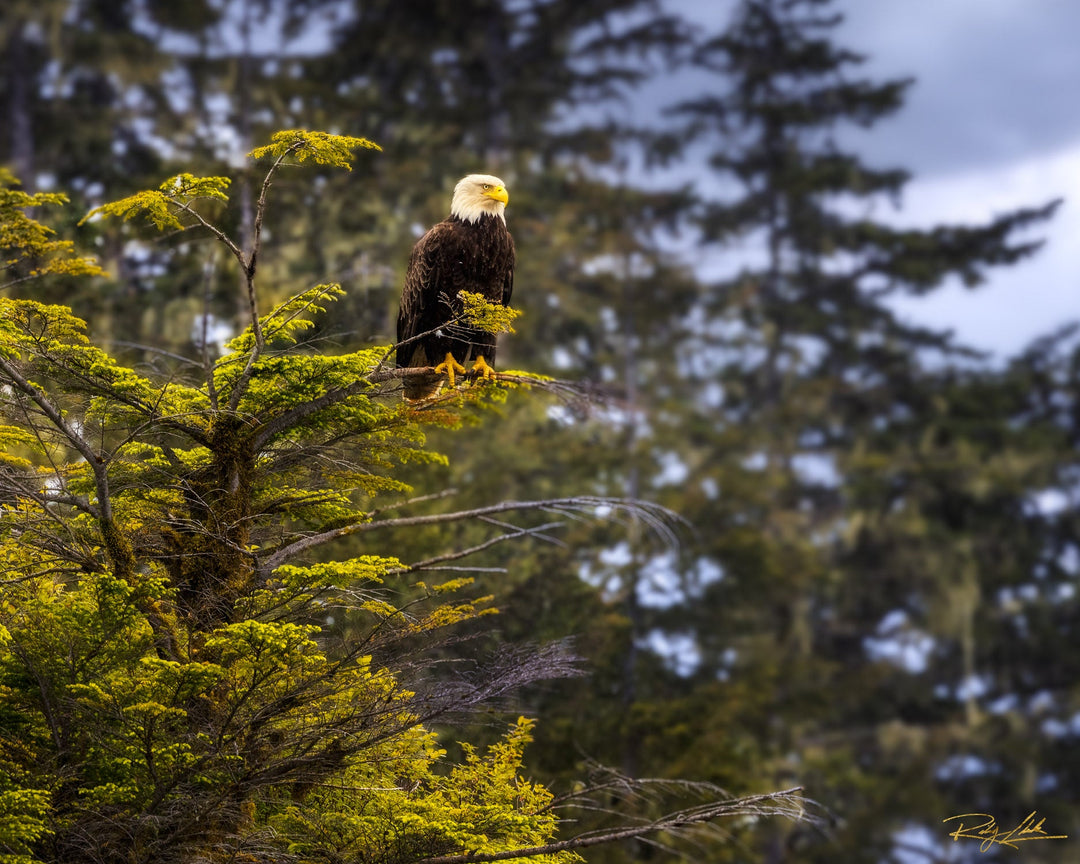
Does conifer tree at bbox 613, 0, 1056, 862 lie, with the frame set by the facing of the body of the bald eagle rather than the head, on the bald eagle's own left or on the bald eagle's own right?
on the bald eagle's own left

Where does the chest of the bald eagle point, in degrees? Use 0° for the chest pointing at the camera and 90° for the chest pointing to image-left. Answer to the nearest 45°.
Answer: approximately 315°
